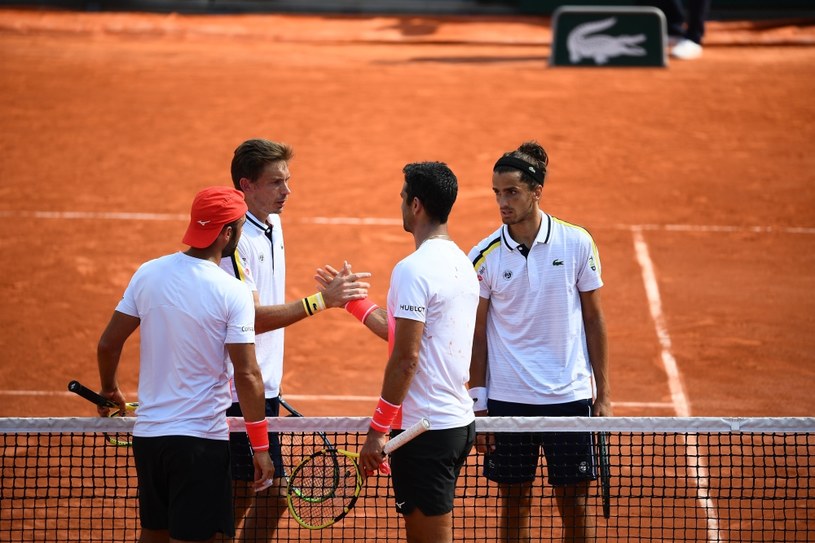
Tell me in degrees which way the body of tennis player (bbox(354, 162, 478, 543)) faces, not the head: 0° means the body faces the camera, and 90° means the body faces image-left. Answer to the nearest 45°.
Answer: approximately 135°

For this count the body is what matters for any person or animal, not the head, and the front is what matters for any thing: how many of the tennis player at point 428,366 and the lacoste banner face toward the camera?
1

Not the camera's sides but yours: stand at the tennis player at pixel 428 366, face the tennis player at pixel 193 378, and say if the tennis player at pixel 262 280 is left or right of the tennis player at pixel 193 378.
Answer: right

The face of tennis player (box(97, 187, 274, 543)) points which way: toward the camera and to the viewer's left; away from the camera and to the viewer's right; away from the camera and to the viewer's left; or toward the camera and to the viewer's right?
away from the camera and to the viewer's right

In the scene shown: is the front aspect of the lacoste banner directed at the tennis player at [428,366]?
yes

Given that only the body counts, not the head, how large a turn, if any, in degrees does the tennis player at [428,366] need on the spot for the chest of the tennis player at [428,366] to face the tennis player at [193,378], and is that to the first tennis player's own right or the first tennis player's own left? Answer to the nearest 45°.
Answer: approximately 45° to the first tennis player's own left

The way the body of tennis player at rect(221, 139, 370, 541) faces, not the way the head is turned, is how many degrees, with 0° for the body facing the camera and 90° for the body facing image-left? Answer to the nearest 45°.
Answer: approximately 315°

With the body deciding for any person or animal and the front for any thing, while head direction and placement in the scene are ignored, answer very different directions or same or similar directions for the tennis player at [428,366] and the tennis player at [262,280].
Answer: very different directions

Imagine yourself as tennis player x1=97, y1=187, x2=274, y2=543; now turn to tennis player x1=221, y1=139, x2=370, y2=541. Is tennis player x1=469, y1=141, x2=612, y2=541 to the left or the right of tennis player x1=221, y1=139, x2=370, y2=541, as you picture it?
right

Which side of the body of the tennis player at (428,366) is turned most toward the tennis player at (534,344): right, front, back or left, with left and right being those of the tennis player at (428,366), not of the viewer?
right
